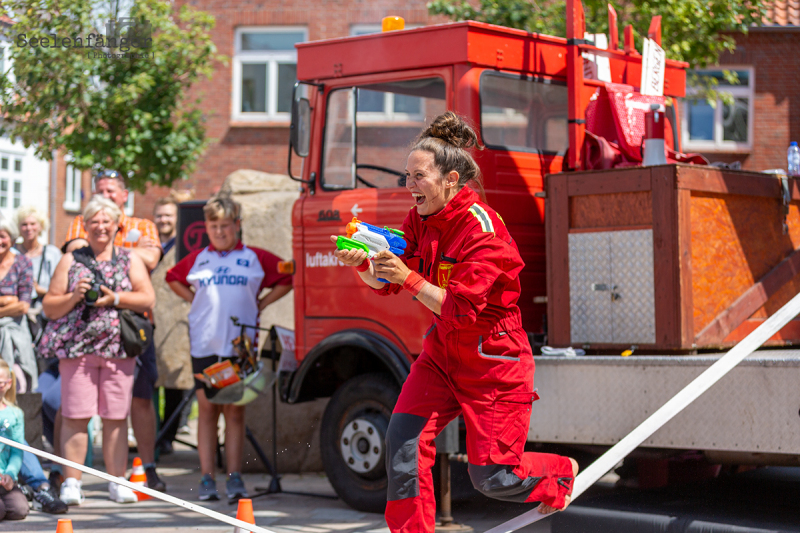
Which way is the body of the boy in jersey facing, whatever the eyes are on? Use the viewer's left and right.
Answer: facing the viewer

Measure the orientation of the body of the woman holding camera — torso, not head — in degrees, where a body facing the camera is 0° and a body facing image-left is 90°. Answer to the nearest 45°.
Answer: approximately 0°

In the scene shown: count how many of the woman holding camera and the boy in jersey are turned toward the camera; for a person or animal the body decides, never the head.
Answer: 2

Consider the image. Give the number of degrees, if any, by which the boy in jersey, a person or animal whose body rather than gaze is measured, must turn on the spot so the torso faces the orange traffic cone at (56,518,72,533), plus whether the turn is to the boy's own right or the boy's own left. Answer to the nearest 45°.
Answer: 0° — they already face it

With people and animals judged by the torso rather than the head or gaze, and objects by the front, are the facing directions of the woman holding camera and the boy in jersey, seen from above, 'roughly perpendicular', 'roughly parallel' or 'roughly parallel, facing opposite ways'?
roughly parallel

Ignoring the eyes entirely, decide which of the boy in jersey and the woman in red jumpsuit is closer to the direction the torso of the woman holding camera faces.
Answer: the woman in red jumpsuit

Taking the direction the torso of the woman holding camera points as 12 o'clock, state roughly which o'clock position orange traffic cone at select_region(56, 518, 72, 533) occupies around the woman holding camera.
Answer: The orange traffic cone is roughly at 12 o'clock from the woman holding camera.

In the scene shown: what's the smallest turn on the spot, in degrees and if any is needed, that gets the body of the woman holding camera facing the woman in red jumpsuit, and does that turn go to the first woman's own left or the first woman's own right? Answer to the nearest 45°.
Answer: approximately 45° to the first woman's own left

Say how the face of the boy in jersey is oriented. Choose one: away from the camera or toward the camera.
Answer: toward the camera

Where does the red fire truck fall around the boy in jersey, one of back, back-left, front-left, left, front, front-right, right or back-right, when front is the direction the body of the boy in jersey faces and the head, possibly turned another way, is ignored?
front-left
